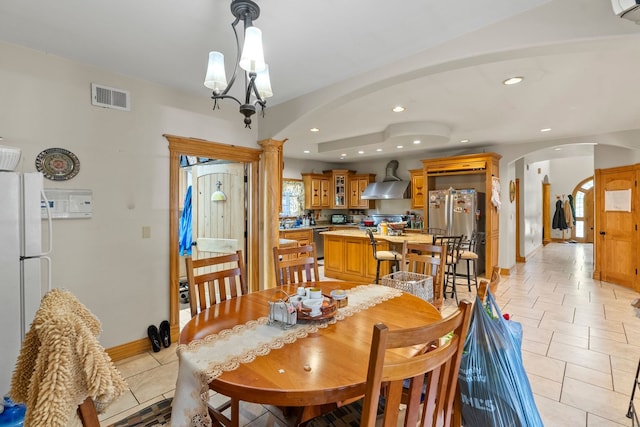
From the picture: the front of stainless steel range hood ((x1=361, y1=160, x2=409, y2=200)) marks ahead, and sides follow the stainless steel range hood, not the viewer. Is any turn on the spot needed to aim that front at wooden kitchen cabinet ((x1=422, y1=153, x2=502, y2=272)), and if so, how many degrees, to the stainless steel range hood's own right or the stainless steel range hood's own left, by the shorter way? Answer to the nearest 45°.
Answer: approximately 90° to the stainless steel range hood's own left

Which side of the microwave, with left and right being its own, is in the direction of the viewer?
front

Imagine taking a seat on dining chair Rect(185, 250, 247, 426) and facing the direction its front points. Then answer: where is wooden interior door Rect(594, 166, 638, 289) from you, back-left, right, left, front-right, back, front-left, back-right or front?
front-left

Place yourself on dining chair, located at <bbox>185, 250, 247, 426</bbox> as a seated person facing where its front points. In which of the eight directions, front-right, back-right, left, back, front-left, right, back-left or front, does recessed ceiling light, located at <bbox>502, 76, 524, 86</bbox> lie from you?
front-left

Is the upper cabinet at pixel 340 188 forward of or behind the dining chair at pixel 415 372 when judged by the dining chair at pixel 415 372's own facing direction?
forward

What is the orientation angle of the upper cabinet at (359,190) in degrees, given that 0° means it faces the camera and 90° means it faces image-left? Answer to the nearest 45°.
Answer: approximately 45°

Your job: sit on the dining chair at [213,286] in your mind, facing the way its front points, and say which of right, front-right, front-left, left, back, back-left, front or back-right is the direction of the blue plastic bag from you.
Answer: front

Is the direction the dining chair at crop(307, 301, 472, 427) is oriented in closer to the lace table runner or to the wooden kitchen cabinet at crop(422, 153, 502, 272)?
the lace table runner

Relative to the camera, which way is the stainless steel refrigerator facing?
toward the camera

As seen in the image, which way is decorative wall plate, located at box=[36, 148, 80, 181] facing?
toward the camera

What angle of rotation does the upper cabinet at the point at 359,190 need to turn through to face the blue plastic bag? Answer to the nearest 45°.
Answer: approximately 45° to its left

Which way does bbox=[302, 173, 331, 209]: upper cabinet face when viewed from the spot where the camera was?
facing the viewer and to the right of the viewer

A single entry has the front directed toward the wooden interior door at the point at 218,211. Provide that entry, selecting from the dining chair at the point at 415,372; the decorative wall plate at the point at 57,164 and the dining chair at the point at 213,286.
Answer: the dining chair at the point at 415,372

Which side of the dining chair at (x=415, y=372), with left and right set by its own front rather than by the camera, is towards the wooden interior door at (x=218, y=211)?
front

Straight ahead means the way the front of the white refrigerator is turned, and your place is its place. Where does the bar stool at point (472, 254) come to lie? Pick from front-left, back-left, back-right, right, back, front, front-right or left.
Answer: front

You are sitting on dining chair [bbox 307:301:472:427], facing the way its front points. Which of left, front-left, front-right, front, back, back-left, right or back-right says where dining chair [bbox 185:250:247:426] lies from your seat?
front
